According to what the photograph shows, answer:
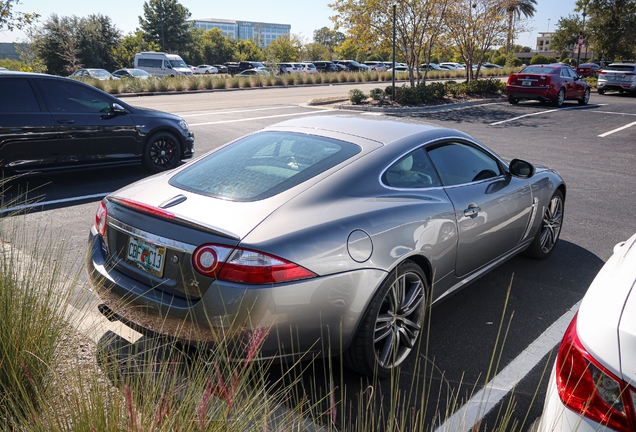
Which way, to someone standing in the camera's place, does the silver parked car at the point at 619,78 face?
facing away from the viewer and to the right of the viewer

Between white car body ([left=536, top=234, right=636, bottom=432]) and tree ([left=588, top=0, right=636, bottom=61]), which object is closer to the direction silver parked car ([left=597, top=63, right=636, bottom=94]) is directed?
the tree

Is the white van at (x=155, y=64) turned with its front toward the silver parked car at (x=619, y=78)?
yes

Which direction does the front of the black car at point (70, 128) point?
to the viewer's right

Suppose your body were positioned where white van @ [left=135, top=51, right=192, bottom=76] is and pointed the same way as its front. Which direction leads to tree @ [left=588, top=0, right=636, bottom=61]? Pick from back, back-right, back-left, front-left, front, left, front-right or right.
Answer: front-left

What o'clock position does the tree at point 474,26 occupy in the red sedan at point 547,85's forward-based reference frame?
The tree is roughly at 9 o'clock from the red sedan.

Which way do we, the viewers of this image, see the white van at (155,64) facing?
facing the viewer and to the right of the viewer

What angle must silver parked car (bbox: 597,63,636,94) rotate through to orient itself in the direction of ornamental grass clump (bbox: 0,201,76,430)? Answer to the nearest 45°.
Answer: approximately 135° to its right

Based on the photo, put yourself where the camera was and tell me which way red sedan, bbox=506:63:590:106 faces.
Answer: facing away from the viewer and to the right of the viewer

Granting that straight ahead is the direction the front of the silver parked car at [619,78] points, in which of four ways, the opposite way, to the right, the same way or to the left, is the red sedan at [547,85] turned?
the same way

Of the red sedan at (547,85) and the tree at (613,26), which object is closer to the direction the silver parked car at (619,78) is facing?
the tree

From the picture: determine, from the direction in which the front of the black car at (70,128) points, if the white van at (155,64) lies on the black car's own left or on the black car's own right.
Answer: on the black car's own left

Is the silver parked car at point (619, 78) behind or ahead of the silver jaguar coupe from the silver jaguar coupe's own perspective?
ahead

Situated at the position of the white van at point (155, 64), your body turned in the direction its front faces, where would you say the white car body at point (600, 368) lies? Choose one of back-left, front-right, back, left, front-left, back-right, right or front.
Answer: front-right

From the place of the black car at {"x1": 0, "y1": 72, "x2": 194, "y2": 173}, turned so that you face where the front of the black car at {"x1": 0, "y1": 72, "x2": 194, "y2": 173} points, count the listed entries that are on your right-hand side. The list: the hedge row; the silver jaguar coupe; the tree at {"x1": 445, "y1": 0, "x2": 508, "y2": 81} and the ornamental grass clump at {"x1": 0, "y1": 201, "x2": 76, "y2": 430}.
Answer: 2

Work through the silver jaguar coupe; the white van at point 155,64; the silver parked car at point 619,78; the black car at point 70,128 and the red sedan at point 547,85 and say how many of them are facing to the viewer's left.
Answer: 0

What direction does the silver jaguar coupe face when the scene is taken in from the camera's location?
facing away from the viewer and to the right of the viewer

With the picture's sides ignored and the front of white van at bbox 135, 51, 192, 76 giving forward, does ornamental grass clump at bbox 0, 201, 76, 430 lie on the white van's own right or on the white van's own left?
on the white van's own right
